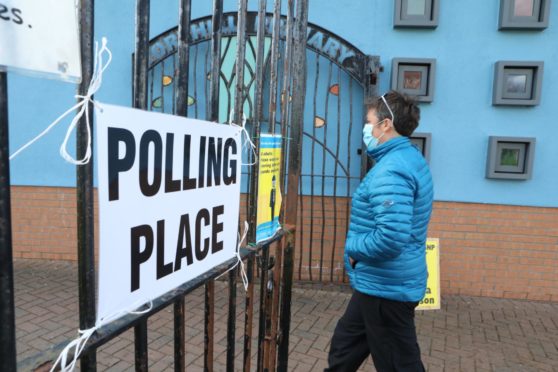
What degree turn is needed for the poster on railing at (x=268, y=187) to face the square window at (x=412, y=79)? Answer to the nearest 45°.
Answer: approximately 90° to its left

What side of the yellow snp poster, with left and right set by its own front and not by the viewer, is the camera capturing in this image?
front

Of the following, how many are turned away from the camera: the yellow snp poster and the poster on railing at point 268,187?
0

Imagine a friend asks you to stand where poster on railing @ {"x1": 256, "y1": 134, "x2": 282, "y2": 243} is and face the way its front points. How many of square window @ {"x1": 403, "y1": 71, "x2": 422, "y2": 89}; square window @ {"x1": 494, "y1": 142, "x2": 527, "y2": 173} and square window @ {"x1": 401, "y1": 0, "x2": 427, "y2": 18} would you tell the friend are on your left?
3

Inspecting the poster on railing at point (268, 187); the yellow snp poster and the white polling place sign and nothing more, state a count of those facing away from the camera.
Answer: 0

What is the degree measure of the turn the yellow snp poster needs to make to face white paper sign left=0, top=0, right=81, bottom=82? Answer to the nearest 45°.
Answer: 0° — it already faces it

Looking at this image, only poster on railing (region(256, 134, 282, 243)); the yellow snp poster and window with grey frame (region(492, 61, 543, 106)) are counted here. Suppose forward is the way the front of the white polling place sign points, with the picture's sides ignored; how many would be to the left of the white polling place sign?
3

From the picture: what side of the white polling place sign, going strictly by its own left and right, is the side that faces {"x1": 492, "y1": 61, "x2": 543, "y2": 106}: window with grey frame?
left

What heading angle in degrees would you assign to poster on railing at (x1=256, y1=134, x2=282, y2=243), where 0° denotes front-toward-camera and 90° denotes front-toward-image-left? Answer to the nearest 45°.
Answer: approximately 315°

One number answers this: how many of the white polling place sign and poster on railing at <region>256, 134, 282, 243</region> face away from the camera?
0

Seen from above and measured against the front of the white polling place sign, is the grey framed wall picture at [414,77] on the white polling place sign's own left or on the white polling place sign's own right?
on the white polling place sign's own left

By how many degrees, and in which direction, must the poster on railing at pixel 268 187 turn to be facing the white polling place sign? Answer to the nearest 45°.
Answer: approximately 45° to its right
